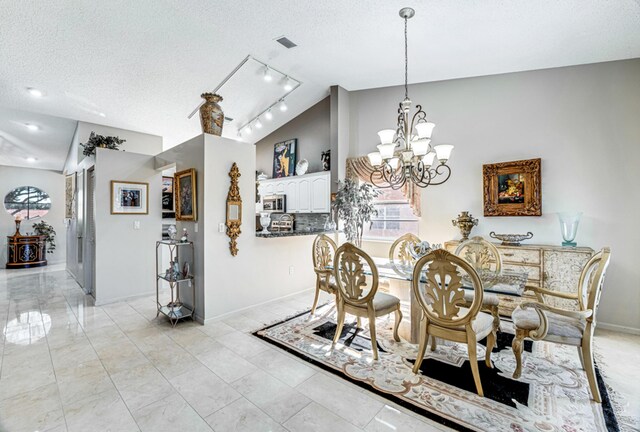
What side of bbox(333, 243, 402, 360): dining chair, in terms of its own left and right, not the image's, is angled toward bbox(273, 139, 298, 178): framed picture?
left

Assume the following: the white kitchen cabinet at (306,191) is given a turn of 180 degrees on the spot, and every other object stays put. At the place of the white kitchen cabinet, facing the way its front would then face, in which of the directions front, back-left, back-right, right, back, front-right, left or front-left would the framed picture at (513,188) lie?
right

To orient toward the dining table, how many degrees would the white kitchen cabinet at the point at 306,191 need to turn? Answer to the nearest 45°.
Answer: approximately 90° to its left

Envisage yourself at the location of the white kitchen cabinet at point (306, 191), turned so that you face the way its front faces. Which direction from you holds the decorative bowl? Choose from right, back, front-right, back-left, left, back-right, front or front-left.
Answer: left

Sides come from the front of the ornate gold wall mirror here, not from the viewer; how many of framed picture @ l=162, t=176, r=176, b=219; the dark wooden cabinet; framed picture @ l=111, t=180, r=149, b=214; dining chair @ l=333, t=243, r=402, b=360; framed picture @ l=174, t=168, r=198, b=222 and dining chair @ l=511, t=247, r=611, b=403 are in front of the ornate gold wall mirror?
2

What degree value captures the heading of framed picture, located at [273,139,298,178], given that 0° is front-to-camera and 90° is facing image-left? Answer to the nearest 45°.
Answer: approximately 45°

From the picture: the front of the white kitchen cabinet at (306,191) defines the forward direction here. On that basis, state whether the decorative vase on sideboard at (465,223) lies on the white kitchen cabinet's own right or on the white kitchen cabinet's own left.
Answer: on the white kitchen cabinet's own left

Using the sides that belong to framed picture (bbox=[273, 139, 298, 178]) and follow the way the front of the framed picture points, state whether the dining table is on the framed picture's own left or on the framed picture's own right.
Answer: on the framed picture's own left

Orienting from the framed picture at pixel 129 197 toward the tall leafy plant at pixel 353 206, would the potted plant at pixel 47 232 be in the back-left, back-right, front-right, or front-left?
back-left
